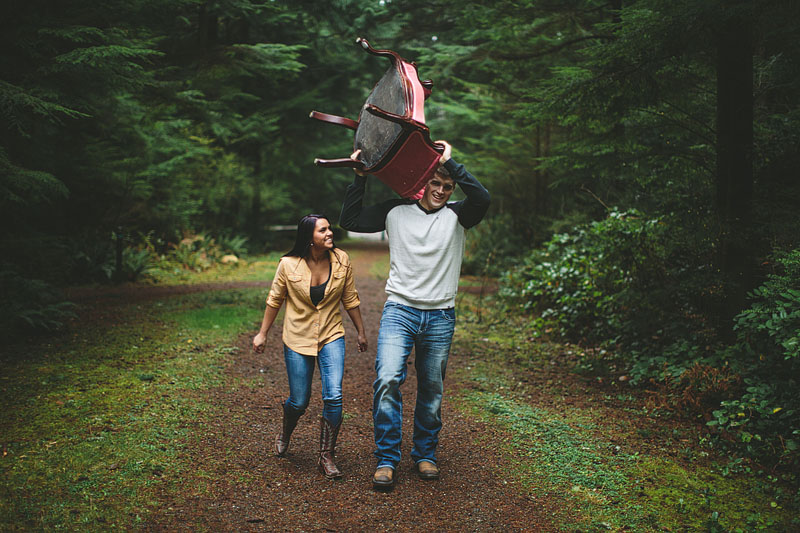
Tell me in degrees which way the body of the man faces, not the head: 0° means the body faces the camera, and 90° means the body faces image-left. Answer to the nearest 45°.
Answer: approximately 0°

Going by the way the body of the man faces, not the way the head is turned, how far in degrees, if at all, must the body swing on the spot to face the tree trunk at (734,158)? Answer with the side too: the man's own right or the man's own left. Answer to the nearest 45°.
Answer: approximately 135° to the man's own left

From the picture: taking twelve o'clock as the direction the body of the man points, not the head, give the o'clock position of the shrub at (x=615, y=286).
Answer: The shrub is roughly at 7 o'clock from the man.

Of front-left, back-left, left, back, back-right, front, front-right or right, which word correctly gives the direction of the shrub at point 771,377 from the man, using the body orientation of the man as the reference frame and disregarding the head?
left

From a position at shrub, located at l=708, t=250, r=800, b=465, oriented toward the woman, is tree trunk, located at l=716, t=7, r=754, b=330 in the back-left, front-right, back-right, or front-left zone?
back-right
